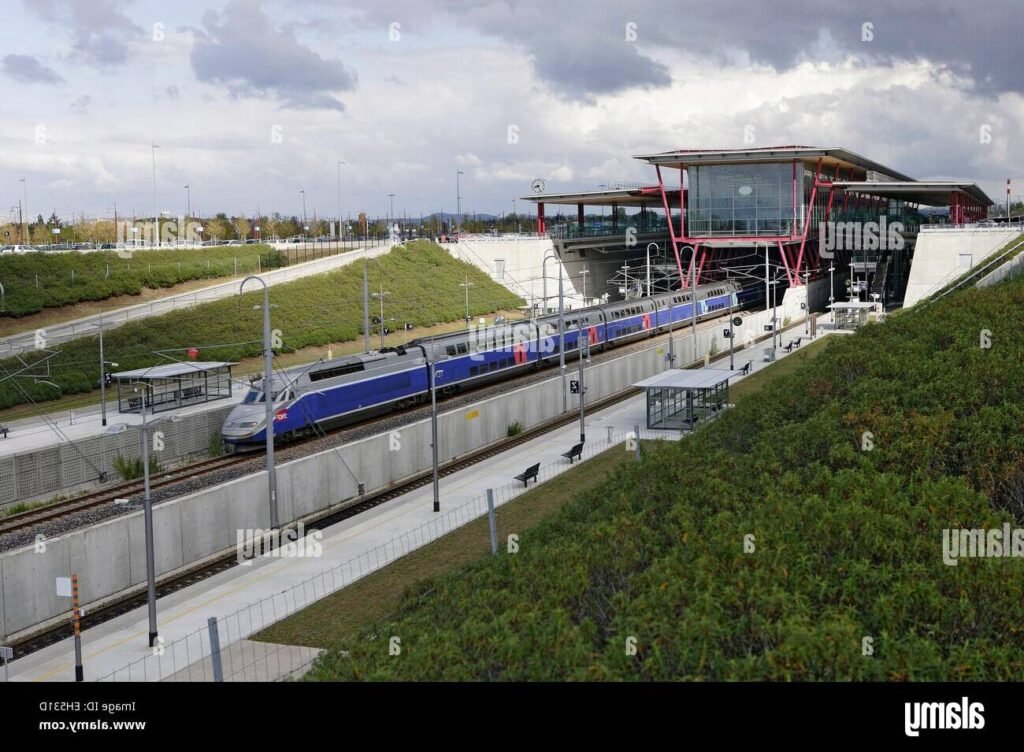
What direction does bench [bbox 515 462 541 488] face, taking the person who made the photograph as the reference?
facing away from the viewer and to the left of the viewer

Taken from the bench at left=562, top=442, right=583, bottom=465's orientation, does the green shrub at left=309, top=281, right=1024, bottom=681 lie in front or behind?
behind

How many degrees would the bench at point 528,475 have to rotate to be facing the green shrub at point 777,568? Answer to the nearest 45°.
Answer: approximately 135° to its left

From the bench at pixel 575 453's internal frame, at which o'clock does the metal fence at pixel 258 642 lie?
The metal fence is roughly at 8 o'clock from the bench.

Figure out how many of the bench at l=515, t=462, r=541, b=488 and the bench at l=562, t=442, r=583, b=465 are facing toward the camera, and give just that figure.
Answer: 0

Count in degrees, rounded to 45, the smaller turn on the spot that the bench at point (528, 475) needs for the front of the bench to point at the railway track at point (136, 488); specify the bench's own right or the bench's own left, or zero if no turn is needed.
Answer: approximately 45° to the bench's own left

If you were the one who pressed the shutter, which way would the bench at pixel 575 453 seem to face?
facing away from the viewer and to the left of the viewer

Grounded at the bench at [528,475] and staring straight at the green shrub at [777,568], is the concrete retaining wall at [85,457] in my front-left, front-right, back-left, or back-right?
back-right
